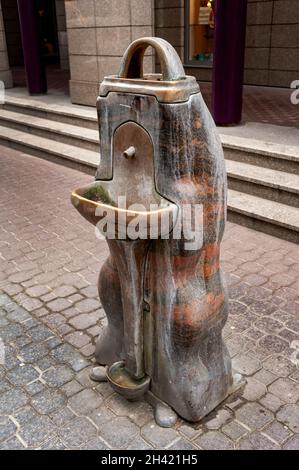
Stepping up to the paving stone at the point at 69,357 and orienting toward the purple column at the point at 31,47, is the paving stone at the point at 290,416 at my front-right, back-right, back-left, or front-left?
back-right

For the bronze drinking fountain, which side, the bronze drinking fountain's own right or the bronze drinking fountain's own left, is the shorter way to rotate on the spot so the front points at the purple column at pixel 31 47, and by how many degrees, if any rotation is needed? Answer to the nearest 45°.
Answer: approximately 135° to the bronze drinking fountain's own right

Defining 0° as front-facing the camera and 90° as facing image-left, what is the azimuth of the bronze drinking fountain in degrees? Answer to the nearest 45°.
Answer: approximately 45°
